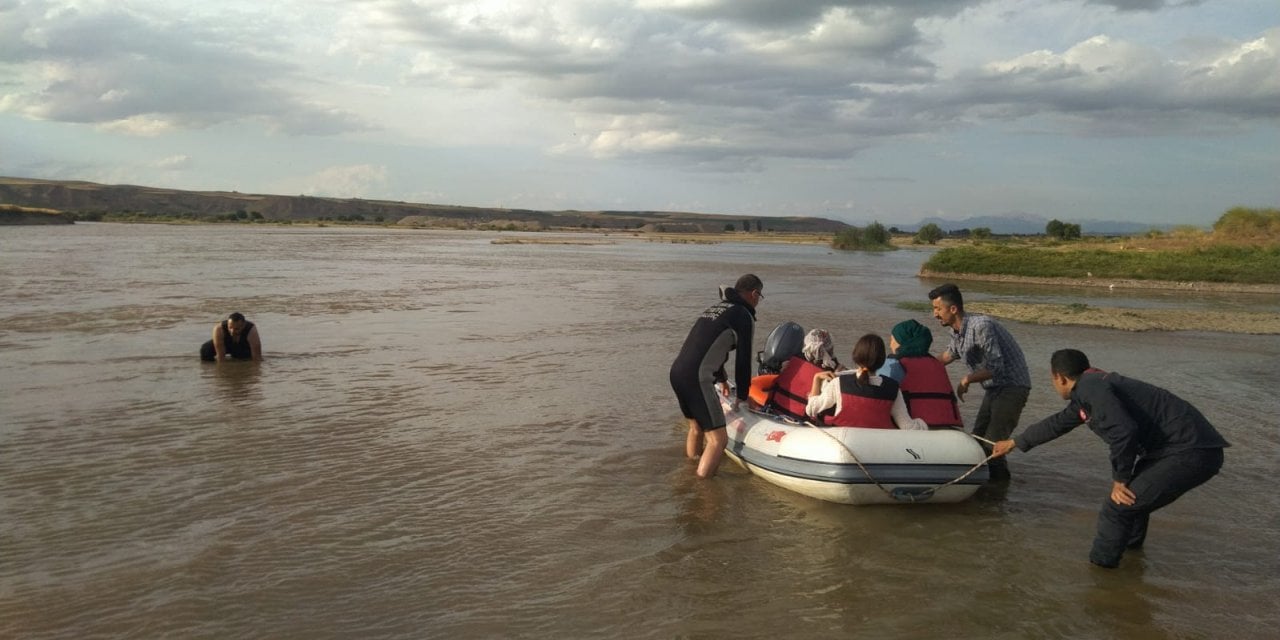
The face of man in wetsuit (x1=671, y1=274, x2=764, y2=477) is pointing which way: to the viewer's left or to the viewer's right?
to the viewer's right

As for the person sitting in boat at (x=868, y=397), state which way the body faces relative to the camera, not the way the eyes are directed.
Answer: away from the camera

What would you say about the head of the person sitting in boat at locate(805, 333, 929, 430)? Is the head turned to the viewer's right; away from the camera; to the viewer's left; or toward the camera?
away from the camera

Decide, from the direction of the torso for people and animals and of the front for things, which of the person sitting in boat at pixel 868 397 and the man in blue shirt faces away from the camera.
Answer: the person sitting in boat

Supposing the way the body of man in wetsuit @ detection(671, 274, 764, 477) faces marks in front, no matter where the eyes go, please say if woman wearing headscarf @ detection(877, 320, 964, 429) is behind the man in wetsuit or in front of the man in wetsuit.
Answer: in front

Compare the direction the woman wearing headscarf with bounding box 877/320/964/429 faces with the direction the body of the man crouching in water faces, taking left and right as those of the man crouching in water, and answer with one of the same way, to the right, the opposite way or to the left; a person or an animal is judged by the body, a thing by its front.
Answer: the opposite way

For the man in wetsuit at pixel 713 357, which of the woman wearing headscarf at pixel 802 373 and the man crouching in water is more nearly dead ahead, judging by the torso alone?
the woman wearing headscarf

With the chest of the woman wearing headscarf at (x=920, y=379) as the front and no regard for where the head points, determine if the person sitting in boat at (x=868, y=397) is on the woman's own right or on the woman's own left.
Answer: on the woman's own left

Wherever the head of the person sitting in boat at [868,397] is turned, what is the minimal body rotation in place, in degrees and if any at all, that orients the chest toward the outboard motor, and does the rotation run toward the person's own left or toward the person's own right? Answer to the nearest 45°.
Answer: approximately 45° to the person's own left

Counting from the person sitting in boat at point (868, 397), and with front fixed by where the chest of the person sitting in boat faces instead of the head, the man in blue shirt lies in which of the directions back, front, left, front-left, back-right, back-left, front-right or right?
front-right
